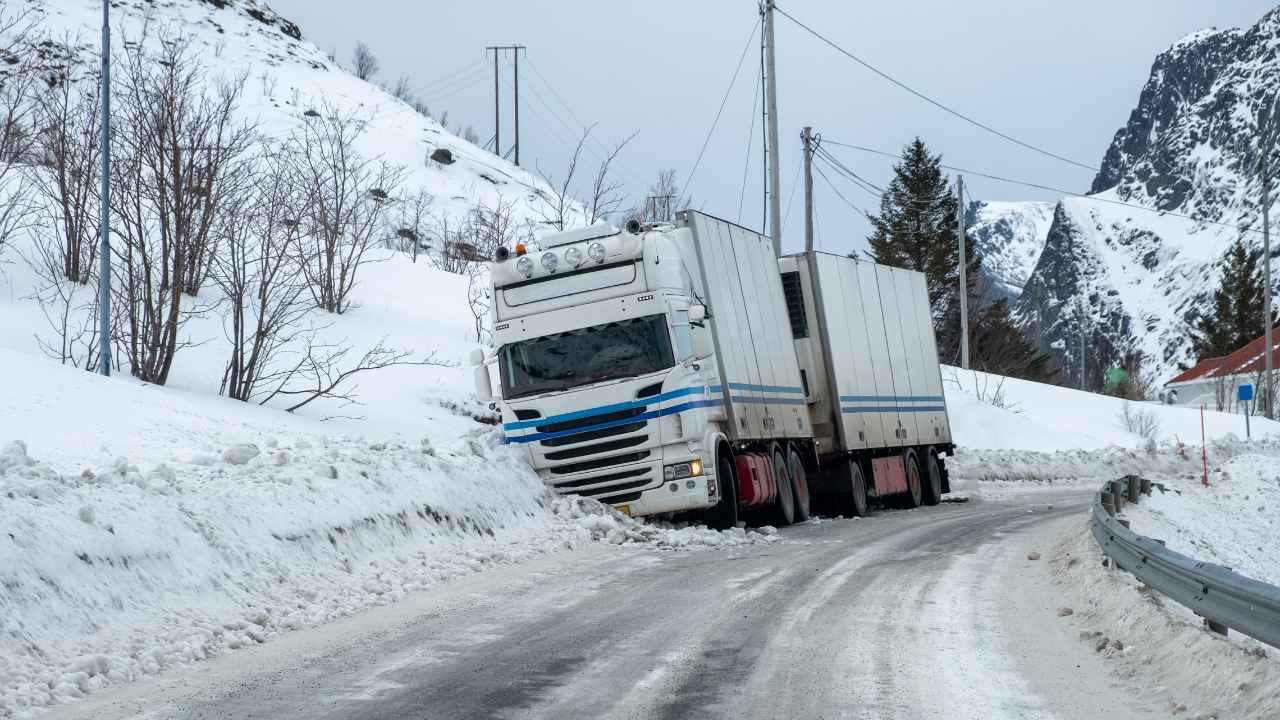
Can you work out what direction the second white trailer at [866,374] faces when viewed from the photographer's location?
facing the viewer and to the left of the viewer

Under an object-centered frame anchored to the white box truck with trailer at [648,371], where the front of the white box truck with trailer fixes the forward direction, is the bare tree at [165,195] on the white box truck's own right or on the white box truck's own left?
on the white box truck's own right

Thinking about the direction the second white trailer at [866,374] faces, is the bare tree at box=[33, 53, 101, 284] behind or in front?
in front

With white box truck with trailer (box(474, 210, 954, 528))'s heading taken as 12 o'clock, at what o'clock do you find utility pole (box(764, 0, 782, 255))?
The utility pole is roughly at 5 o'clock from the white box truck with trailer.

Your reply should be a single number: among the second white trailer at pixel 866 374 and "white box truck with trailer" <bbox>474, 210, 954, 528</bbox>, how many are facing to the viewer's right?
0

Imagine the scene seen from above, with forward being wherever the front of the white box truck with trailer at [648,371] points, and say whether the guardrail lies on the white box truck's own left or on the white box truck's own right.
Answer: on the white box truck's own left

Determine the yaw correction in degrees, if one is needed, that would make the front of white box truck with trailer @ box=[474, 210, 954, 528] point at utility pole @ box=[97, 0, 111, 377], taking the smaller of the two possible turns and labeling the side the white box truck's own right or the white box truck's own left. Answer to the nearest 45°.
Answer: approximately 45° to the white box truck's own right

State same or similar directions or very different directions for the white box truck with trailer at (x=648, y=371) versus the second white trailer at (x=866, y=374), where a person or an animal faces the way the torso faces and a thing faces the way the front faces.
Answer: same or similar directions

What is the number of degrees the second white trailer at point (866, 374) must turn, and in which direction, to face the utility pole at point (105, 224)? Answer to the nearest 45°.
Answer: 0° — it already faces it

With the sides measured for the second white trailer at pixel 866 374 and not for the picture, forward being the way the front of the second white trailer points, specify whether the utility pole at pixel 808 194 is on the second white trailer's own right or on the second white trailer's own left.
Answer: on the second white trailer's own right

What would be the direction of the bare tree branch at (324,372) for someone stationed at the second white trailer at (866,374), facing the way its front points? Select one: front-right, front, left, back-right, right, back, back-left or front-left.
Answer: front-right

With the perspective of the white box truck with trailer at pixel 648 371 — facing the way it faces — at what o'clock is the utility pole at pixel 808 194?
The utility pole is roughly at 5 o'clock from the white box truck with trailer.

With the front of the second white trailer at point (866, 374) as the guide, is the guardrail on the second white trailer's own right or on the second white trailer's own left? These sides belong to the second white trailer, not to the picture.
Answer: on the second white trailer's own left
